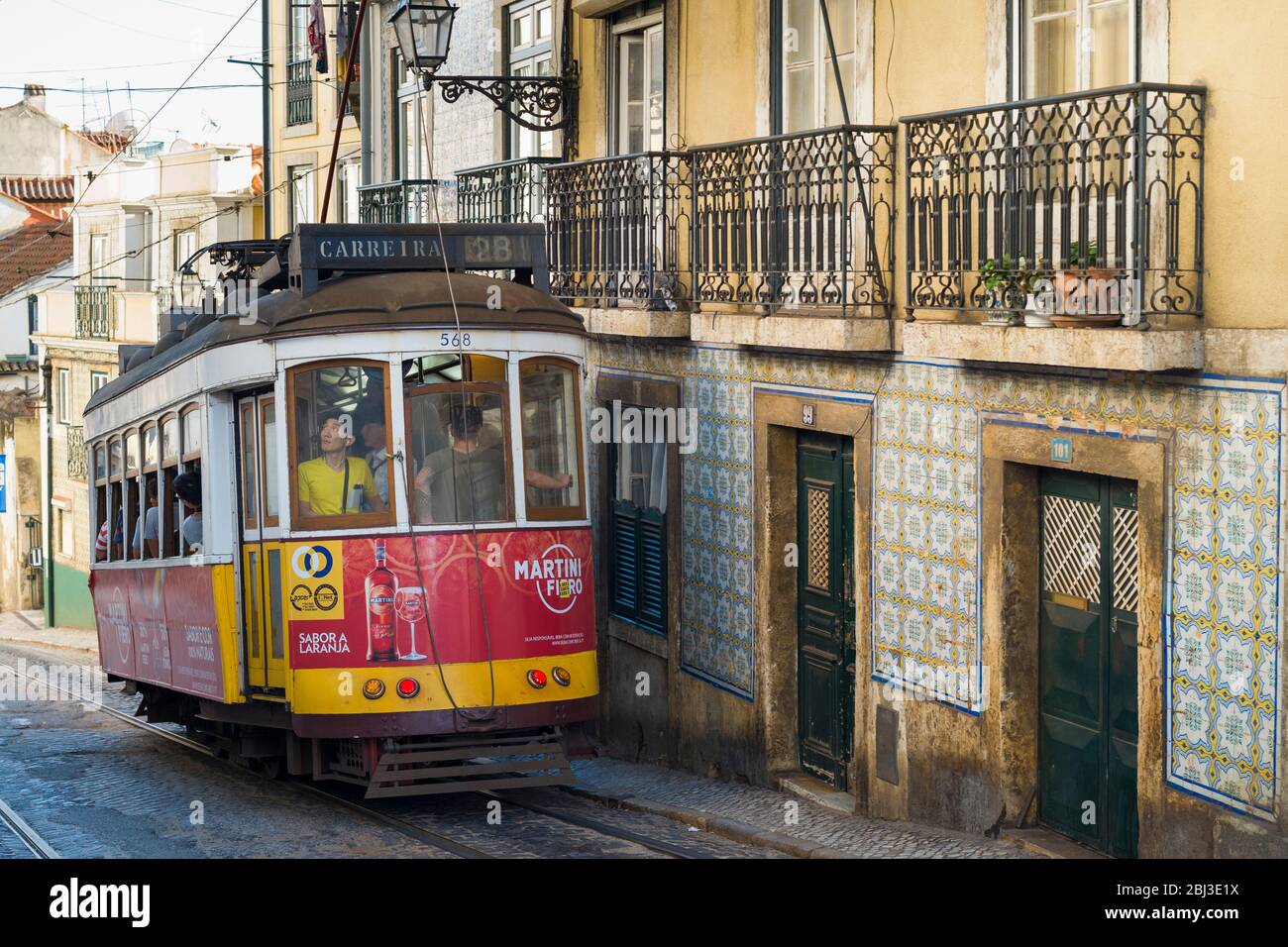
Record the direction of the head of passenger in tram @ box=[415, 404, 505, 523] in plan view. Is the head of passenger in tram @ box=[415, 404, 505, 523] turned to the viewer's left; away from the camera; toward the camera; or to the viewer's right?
away from the camera

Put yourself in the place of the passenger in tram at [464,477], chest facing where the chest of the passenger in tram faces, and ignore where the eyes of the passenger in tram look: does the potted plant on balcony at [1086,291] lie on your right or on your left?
on your right

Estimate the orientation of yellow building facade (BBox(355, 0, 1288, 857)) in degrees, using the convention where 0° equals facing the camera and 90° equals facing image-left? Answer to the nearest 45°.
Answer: approximately 45°

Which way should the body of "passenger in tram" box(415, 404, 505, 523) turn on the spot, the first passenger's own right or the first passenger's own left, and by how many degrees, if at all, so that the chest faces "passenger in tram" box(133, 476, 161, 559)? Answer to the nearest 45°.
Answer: approximately 45° to the first passenger's own left

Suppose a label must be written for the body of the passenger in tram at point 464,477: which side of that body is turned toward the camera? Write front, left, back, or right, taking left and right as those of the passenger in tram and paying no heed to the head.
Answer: back

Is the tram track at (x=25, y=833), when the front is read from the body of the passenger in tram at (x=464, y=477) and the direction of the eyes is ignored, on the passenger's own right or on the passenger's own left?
on the passenger's own left

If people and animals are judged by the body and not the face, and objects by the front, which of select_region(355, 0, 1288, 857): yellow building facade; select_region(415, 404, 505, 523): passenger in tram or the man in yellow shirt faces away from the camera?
the passenger in tram

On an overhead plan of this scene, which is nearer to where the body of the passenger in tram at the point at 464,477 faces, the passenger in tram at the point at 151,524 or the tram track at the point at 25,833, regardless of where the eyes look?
the passenger in tram
